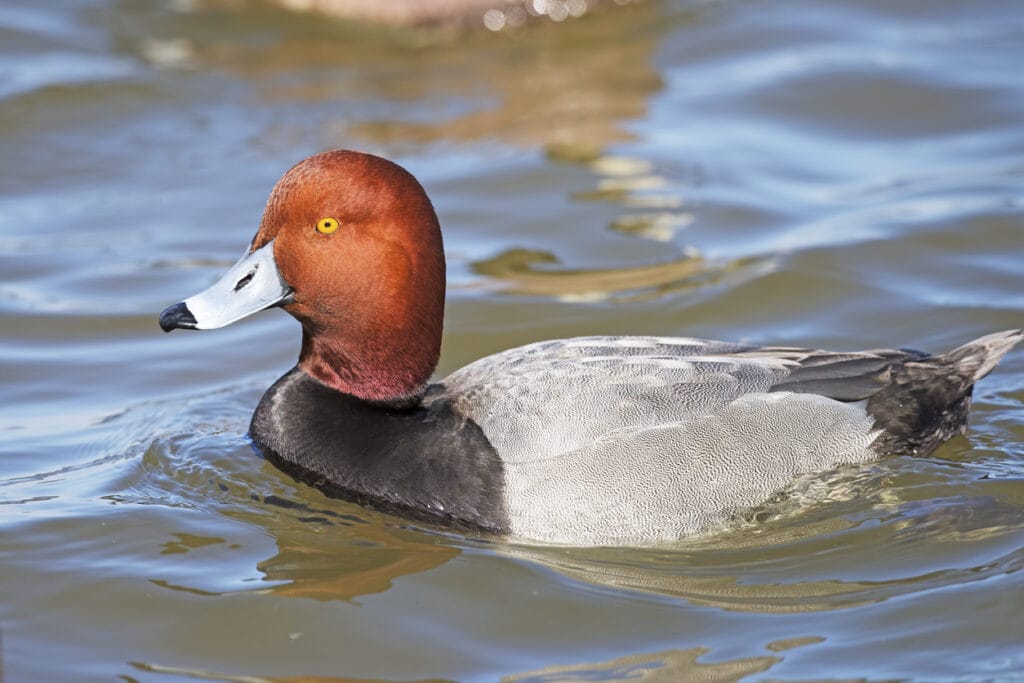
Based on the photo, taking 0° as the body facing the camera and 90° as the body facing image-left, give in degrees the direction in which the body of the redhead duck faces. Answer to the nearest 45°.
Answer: approximately 90°
